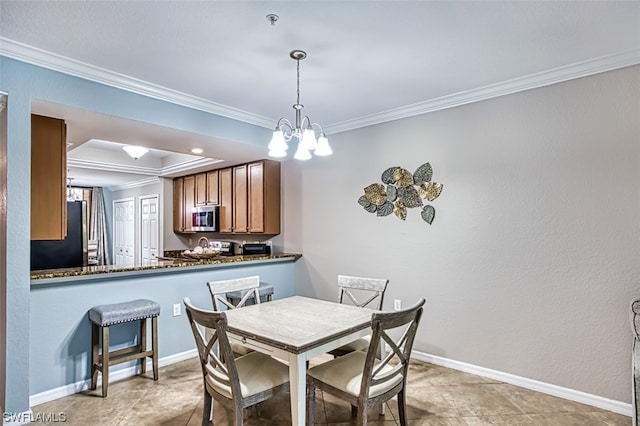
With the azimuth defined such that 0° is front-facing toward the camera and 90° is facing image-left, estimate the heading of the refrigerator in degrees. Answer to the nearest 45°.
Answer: approximately 270°

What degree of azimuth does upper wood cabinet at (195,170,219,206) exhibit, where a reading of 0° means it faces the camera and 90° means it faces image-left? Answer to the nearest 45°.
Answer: approximately 45°

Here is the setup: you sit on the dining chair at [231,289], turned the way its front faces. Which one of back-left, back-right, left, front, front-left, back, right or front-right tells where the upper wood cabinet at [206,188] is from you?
back-left

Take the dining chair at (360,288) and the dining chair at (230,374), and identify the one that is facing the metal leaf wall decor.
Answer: the dining chair at (230,374)

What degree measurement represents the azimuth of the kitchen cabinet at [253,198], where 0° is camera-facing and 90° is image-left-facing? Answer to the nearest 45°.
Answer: approximately 45°

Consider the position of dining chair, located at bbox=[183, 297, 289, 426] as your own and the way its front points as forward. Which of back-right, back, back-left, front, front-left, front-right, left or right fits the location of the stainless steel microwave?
front-left

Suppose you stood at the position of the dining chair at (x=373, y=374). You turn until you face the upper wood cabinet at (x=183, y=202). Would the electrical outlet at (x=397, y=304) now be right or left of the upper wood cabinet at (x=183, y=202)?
right

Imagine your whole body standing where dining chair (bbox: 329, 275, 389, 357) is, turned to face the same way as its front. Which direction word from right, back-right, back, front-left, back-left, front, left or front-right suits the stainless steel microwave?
right

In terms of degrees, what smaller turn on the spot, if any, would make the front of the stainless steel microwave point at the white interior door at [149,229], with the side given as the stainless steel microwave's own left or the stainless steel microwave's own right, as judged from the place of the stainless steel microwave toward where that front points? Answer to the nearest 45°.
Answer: approximately 90° to the stainless steel microwave's own right

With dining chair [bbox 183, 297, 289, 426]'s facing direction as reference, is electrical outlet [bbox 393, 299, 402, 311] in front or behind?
in front

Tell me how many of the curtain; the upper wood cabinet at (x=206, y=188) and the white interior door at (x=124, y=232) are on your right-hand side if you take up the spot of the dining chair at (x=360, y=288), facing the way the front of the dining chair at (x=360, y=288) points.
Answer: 3

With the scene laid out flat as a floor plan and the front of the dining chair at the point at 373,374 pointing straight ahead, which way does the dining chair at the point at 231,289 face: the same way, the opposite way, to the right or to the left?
the opposite way

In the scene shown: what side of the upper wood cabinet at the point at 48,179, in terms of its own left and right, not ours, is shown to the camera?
right

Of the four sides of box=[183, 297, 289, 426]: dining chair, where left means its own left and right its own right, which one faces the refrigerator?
left

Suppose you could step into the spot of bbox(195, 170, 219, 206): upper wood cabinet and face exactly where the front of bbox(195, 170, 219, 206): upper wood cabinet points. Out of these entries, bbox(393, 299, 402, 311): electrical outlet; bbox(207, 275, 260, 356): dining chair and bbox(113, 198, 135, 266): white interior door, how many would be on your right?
1

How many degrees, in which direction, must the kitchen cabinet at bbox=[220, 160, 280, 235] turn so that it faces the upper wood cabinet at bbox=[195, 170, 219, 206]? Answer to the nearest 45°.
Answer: approximately 90° to its right

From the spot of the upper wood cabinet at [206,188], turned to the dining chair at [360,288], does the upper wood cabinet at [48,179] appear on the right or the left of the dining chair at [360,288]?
right

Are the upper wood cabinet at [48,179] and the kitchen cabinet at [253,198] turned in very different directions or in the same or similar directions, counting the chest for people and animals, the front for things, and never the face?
very different directions
